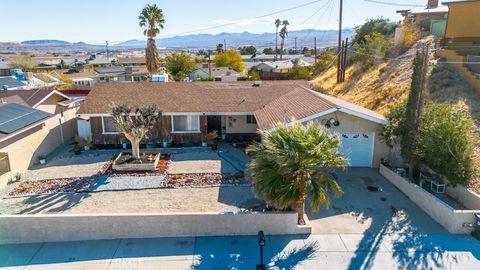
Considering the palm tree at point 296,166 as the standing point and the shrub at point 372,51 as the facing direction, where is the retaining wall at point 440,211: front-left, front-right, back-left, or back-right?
front-right

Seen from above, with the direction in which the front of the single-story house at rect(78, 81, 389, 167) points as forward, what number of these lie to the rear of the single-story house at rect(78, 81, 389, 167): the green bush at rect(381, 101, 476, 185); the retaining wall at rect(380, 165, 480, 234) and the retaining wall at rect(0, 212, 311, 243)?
0

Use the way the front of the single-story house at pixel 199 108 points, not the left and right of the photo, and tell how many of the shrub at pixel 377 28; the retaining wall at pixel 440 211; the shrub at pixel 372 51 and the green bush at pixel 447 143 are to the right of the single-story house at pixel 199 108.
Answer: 0

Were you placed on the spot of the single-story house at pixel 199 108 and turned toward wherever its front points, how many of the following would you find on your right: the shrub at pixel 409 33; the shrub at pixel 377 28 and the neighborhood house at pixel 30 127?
1

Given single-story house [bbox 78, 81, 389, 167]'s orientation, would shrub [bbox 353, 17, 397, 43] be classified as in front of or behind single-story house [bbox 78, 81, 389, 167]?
behind

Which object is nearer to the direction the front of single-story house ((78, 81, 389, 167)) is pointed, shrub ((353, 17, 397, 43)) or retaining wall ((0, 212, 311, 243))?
the retaining wall

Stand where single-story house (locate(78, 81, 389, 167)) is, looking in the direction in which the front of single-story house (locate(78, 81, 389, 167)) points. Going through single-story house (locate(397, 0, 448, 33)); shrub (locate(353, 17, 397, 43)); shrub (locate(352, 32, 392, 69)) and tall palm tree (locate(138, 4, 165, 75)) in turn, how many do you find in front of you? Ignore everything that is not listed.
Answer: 0

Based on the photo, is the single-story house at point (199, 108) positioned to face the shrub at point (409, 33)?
no

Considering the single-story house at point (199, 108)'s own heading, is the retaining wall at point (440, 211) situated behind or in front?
in front

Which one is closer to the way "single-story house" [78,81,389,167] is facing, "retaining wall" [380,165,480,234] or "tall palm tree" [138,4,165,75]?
the retaining wall

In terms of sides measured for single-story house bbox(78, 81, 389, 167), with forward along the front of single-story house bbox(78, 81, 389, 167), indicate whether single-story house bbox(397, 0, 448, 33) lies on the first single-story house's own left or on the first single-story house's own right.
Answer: on the first single-story house's own left

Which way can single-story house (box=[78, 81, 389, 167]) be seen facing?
toward the camera

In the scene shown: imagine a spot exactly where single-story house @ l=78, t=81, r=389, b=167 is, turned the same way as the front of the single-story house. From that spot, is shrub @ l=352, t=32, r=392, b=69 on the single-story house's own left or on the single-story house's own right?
on the single-story house's own left

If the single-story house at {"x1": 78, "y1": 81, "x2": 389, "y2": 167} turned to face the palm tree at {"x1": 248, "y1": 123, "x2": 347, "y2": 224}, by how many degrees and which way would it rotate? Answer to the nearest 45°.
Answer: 0° — it already faces it

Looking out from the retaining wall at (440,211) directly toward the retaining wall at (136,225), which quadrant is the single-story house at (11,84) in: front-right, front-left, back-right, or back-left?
front-right

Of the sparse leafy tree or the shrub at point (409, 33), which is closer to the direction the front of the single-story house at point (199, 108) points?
the sparse leafy tree

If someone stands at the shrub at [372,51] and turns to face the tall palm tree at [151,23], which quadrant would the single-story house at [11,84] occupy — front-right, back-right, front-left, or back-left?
front-left

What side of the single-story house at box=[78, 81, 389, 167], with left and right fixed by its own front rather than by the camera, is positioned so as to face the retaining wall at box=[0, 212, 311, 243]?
front
